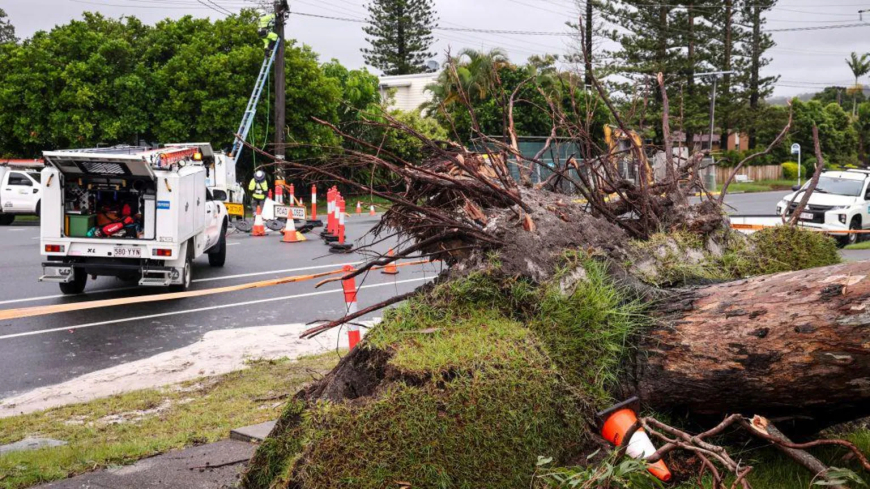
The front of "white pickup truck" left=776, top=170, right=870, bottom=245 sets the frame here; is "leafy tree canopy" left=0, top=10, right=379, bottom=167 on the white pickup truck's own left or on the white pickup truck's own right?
on the white pickup truck's own right

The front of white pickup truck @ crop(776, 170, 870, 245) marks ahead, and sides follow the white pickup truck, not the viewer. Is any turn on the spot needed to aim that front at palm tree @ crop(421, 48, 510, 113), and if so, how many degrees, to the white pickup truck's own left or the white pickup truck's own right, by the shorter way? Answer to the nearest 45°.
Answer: approximately 90° to the white pickup truck's own right

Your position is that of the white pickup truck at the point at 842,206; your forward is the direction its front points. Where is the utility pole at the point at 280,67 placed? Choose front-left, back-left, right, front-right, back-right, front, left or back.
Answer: front-right

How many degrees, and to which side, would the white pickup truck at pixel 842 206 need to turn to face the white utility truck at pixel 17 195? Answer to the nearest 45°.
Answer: approximately 45° to its right

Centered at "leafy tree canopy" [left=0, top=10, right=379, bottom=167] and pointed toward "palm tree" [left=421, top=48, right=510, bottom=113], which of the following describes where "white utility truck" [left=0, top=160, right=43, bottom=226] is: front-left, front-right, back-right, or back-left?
back-right

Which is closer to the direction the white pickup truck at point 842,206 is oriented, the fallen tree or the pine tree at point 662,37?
the fallen tree

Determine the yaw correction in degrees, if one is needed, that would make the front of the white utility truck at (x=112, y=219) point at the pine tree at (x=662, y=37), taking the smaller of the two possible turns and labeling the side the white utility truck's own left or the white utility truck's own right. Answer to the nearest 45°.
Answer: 0° — it already faces it

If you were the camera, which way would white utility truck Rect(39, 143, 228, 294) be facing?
facing away from the viewer and to the right of the viewer

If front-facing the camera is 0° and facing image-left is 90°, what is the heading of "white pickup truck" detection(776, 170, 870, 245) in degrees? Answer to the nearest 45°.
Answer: approximately 45°
